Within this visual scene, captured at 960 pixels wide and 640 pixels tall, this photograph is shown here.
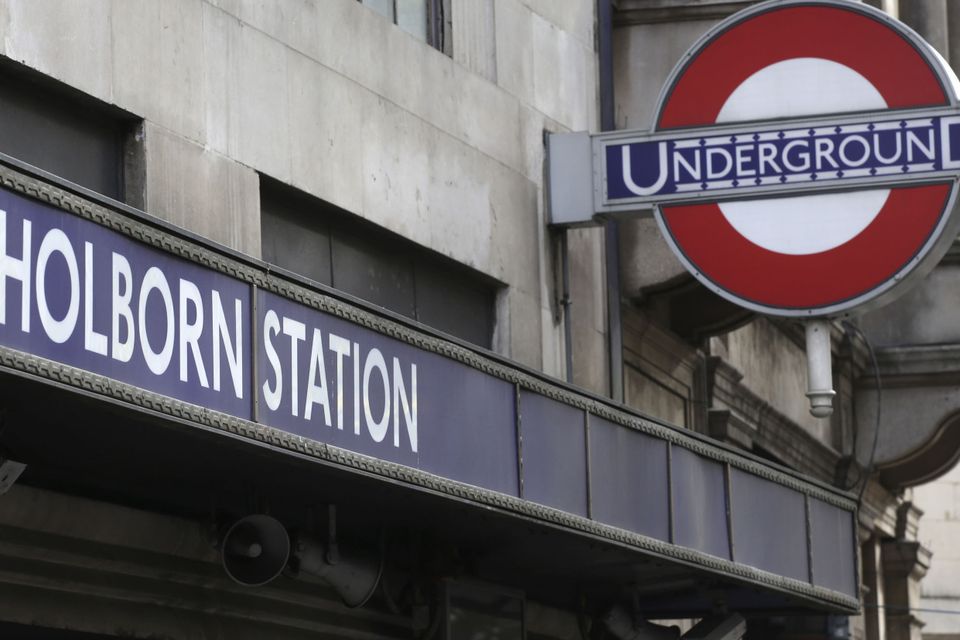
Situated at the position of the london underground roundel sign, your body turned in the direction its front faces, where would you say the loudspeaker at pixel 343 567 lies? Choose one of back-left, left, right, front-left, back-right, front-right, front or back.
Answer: front-right

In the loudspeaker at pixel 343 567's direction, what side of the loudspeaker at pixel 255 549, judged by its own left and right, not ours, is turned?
left

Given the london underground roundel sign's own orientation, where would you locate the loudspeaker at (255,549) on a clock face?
The loudspeaker is roughly at 1 o'clock from the london underground roundel sign.

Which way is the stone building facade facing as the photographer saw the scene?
facing the viewer and to the right of the viewer
